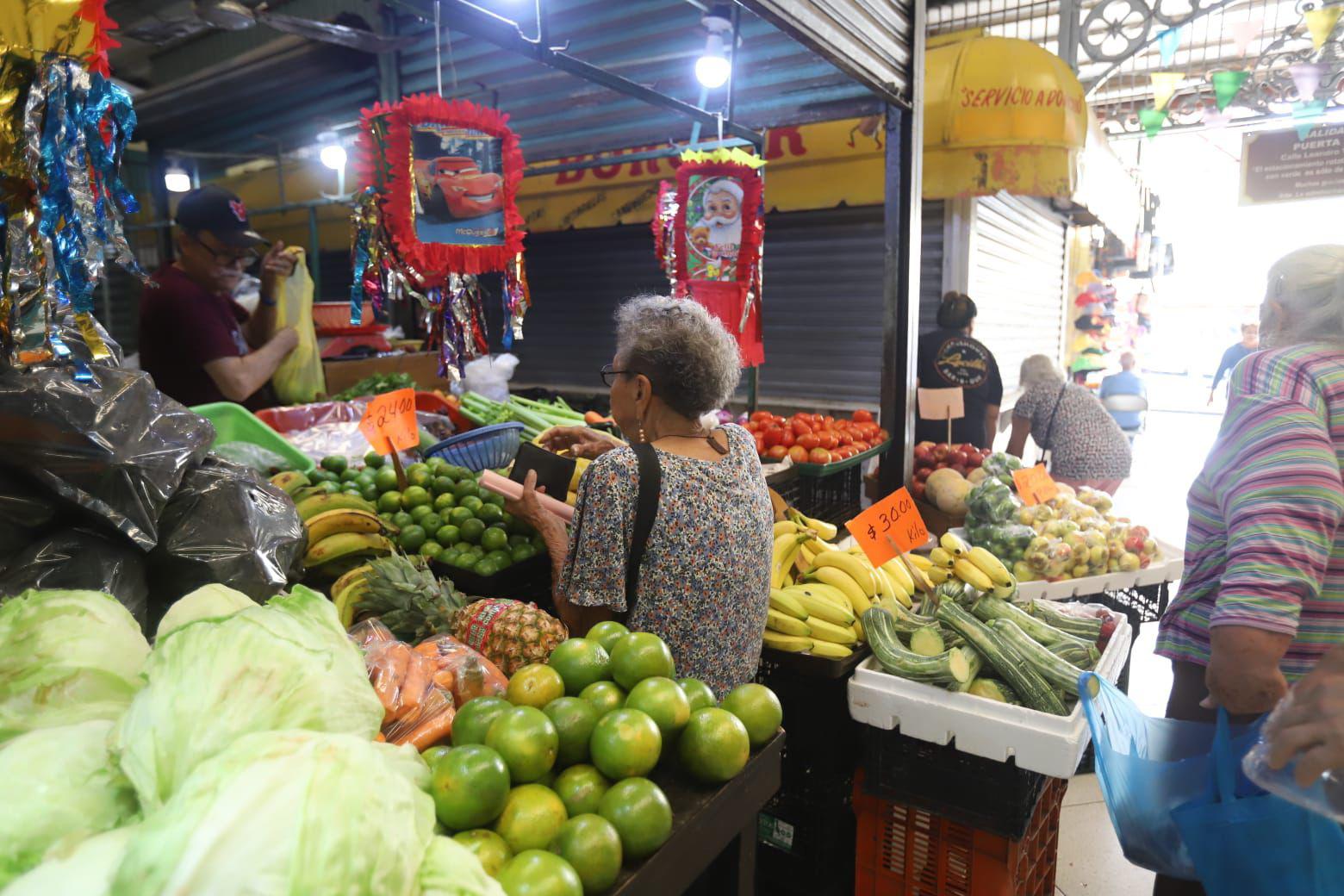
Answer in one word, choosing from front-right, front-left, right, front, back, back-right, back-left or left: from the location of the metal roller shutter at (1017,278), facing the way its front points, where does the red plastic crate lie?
front-right

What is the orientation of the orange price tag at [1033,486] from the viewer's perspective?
toward the camera

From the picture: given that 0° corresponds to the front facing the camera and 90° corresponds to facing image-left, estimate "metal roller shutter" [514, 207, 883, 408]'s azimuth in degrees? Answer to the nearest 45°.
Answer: approximately 0°

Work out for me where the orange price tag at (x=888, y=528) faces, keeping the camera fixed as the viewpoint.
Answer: facing the viewer

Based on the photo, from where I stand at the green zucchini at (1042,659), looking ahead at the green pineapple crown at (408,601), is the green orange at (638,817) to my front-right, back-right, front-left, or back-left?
front-left

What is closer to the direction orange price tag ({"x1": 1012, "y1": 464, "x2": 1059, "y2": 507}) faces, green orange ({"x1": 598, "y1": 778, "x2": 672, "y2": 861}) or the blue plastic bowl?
the green orange

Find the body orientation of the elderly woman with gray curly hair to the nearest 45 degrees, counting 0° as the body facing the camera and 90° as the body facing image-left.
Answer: approximately 135°

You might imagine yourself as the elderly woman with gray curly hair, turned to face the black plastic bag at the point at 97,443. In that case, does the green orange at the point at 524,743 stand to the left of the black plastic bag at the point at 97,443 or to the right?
left

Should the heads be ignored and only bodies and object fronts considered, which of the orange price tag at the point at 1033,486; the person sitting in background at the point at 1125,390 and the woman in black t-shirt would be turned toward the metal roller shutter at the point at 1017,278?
the woman in black t-shirt

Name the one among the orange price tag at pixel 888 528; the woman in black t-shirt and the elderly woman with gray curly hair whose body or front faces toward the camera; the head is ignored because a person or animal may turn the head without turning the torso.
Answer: the orange price tag

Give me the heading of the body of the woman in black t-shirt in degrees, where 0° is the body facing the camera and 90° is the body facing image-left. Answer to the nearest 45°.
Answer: approximately 180°

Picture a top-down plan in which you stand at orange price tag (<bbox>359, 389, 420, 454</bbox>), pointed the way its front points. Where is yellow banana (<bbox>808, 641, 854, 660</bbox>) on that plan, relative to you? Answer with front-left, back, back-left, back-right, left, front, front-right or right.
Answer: front-left

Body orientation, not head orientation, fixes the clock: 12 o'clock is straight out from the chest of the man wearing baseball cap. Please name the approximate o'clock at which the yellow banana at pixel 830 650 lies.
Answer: The yellow banana is roughly at 12 o'clock from the man wearing baseball cap.

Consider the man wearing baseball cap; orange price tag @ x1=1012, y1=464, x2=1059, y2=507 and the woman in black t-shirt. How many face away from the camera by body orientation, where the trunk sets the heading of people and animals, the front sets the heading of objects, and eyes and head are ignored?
1
